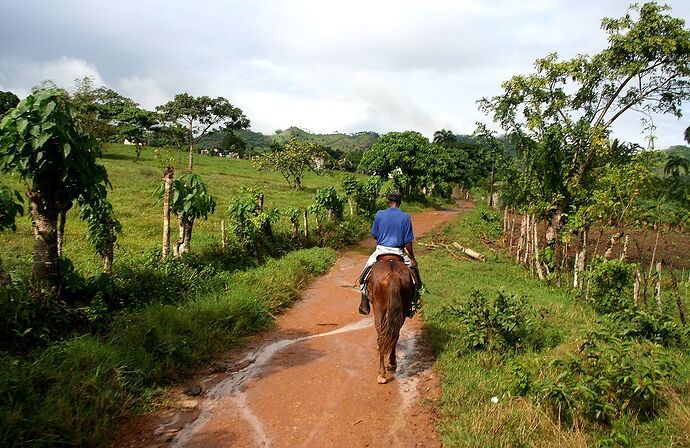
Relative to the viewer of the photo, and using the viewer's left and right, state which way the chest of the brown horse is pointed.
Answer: facing away from the viewer

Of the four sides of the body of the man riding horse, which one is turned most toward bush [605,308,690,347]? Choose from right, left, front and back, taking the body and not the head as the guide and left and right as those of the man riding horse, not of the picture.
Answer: right

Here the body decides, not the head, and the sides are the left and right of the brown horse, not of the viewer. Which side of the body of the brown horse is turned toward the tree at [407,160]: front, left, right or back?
front

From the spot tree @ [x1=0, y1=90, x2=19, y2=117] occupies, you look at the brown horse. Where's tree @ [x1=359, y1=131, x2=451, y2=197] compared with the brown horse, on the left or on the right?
left

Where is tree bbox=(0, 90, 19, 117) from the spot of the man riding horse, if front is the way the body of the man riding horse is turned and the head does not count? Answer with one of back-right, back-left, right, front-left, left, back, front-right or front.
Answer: front-left

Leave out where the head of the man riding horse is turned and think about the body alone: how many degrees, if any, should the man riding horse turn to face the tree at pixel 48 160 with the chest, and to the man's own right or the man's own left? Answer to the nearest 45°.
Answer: approximately 90° to the man's own left

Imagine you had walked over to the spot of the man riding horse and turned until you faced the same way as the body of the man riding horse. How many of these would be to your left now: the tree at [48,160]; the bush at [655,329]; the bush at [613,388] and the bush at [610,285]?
1

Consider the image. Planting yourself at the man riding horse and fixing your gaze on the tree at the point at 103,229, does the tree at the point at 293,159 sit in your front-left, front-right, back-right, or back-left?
front-right

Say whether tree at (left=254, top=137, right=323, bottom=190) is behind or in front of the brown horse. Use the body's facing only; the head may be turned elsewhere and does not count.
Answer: in front

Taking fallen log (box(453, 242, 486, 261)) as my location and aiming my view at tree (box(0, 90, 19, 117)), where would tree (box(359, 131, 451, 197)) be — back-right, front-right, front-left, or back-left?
front-right

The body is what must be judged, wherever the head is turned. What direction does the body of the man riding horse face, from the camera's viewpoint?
away from the camera

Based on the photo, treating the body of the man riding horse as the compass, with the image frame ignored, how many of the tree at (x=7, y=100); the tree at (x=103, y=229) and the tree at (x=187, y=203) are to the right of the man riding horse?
0

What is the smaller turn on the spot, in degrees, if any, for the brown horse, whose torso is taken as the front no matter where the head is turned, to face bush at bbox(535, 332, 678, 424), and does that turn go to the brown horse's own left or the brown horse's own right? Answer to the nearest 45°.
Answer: approximately 135° to the brown horse's own right
